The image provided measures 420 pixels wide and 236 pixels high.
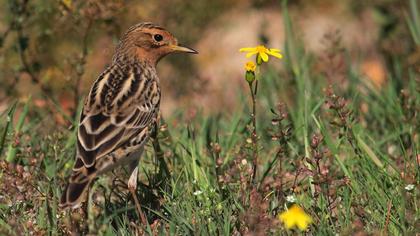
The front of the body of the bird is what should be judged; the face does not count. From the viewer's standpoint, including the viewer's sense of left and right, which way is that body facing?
facing away from the viewer and to the right of the viewer
